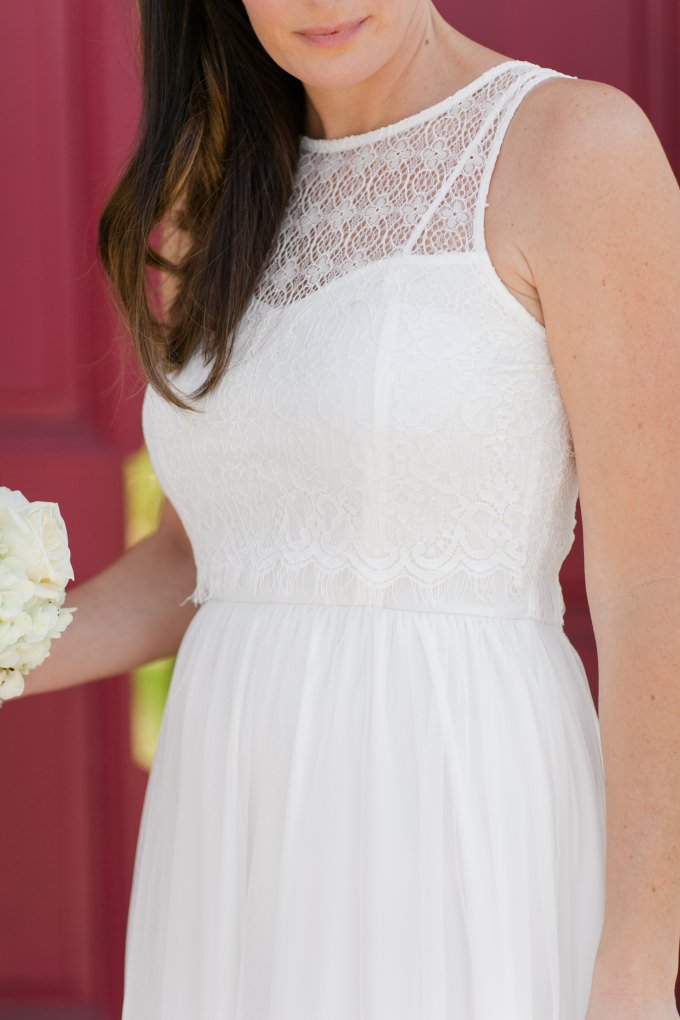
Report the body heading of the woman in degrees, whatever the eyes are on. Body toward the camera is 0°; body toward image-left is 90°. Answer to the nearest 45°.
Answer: approximately 45°

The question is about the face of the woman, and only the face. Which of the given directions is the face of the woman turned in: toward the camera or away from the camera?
toward the camera
